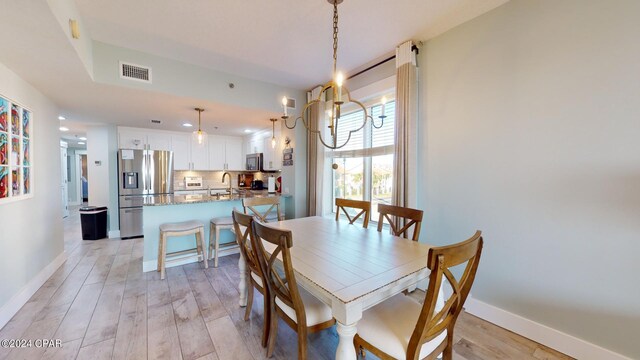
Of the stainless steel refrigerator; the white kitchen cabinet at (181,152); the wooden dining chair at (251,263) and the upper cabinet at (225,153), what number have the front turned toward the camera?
3

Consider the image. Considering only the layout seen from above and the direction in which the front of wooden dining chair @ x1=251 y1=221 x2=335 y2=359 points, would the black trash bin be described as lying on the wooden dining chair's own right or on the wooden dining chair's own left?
on the wooden dining chair's own left

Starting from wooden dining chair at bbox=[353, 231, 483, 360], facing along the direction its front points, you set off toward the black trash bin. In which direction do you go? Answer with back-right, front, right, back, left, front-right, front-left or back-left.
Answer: front-left

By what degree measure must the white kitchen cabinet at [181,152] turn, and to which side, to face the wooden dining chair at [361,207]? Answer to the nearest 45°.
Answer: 0° — it already faces it

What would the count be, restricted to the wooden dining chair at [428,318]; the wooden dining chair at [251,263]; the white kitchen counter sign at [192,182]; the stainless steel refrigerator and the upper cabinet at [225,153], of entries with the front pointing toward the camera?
3

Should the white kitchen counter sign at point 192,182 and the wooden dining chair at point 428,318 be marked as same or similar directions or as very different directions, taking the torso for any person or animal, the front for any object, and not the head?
very different directions

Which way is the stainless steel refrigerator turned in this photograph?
toward the camera

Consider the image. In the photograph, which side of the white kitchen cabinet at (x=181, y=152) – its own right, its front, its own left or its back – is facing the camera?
front

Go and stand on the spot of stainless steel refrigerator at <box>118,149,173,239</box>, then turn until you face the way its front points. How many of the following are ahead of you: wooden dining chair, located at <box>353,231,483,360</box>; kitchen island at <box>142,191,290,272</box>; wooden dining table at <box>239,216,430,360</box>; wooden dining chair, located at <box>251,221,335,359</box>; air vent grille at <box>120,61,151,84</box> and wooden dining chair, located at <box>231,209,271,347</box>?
6

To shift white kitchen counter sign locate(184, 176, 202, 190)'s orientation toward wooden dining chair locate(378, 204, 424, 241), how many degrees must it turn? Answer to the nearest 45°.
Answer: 0° — it already faces it

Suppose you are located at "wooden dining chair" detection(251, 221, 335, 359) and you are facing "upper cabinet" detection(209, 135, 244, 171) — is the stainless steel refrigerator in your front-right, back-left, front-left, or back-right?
front-left

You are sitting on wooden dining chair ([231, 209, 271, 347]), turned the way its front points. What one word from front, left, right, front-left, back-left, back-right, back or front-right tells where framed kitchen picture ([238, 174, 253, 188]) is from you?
front-left

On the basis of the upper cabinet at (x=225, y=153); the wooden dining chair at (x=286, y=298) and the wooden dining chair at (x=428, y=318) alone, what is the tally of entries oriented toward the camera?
1

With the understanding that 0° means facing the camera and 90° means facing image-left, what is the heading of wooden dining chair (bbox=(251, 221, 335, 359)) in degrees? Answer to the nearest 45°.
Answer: approximately 225°

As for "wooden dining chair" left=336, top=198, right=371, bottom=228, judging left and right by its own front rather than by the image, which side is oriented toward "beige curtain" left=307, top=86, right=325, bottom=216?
right

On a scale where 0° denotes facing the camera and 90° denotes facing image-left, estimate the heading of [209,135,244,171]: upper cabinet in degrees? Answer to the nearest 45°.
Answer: approximately 0°

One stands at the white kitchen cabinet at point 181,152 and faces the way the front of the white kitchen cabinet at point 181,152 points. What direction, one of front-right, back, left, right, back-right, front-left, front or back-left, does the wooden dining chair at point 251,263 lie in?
front

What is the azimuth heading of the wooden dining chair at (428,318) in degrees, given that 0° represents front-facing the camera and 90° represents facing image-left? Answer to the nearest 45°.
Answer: approximately 135°
